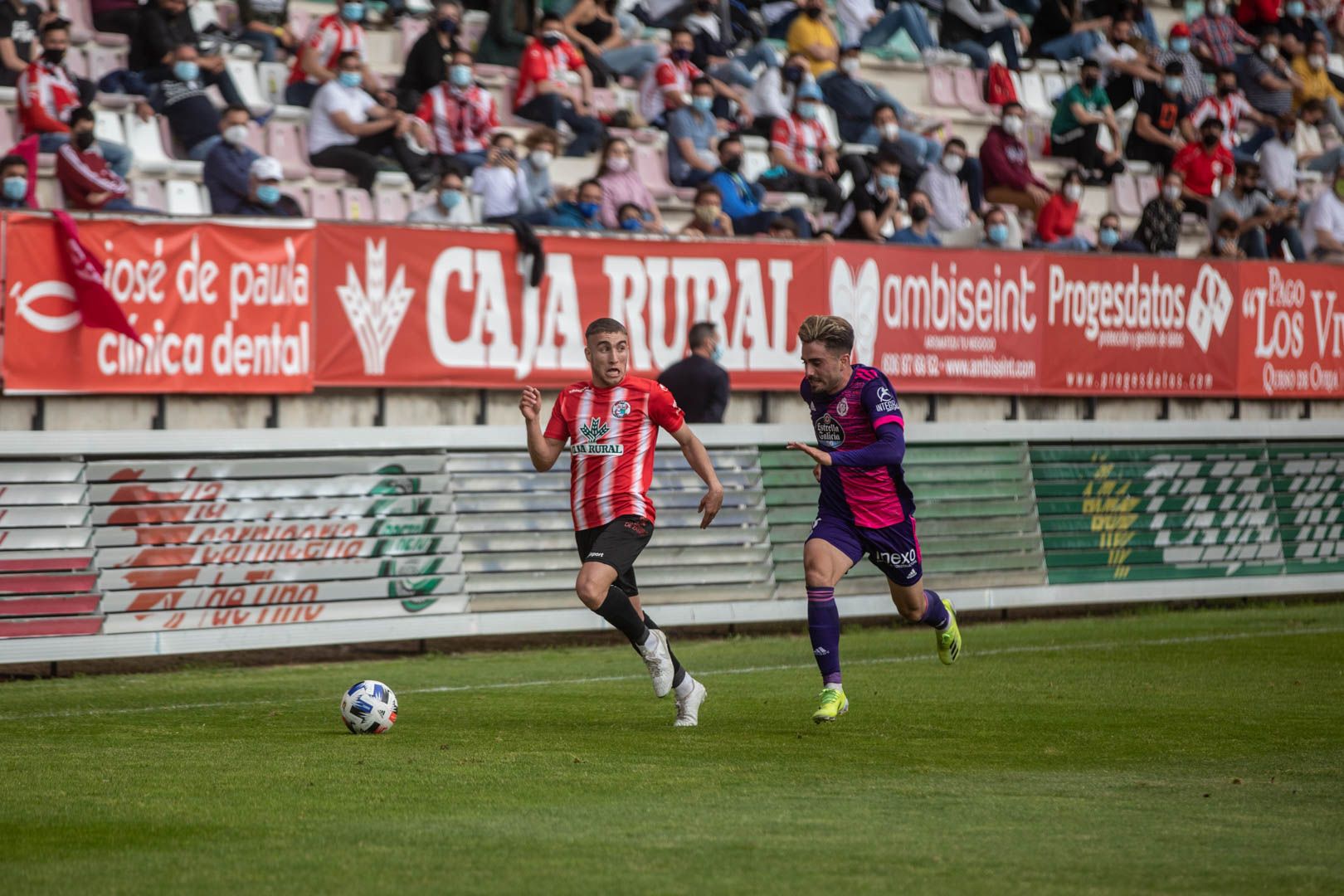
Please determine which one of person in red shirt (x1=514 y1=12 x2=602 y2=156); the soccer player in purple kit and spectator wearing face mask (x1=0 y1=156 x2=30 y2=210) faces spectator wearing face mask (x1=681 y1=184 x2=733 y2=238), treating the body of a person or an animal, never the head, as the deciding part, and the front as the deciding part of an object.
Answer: the person in red shirt

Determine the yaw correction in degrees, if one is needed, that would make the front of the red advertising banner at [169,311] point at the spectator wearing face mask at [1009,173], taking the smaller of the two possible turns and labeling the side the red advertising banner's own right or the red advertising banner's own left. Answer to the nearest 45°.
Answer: approximately 135° to the red advertising banner's own left

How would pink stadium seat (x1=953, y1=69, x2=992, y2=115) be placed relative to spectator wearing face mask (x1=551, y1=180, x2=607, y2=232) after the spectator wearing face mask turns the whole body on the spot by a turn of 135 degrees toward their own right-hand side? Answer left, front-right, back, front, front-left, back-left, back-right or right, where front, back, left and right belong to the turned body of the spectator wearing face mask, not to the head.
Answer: back-right

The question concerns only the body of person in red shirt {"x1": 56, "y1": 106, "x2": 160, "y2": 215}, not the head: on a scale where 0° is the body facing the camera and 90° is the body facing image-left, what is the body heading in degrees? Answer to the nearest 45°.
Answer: approximately 315°

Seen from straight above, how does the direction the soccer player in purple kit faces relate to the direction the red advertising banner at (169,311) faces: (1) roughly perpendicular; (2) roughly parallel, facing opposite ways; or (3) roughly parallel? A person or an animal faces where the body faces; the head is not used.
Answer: roughly perpendicular

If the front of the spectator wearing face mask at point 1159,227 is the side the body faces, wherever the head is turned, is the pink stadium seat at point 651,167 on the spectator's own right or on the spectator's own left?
on the spectator's own right

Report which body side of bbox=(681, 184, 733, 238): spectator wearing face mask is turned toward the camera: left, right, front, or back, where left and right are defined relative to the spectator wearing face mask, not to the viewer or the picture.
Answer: front

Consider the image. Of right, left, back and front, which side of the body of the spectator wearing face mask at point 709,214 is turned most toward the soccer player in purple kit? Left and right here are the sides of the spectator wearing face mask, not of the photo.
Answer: front
